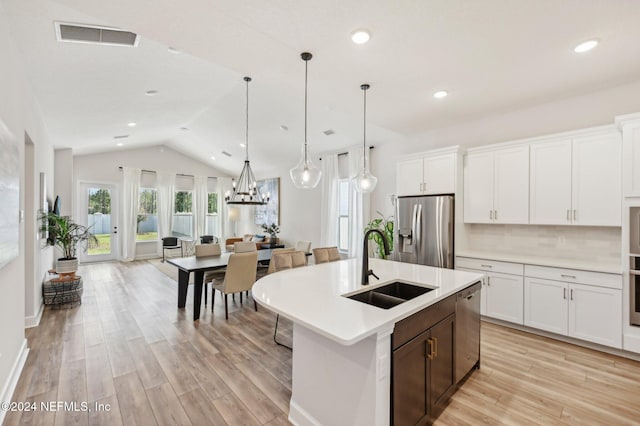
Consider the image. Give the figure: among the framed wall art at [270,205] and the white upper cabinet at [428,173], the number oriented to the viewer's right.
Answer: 0

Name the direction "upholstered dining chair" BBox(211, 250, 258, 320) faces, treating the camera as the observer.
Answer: facing away from the viewer and to the left of the viewer

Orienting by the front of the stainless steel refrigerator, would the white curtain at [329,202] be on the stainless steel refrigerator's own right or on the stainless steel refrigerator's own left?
on the stainless steel refrigerator's own right

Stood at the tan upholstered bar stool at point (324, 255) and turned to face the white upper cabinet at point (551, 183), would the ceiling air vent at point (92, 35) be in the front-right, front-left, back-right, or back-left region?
back-right

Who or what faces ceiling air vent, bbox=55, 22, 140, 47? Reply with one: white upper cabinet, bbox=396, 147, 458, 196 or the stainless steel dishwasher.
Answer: the white upper cabinet

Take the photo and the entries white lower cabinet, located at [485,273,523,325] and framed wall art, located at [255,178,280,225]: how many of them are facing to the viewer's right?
0

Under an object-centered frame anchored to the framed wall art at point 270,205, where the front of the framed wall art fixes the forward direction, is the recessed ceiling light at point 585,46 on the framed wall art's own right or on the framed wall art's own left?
on the framed wall art's own left

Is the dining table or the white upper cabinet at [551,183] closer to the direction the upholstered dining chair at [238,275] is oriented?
the dining table
